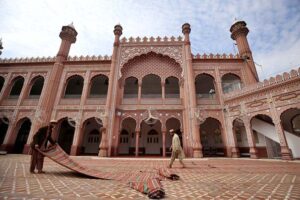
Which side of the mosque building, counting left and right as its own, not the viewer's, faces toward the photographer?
front
